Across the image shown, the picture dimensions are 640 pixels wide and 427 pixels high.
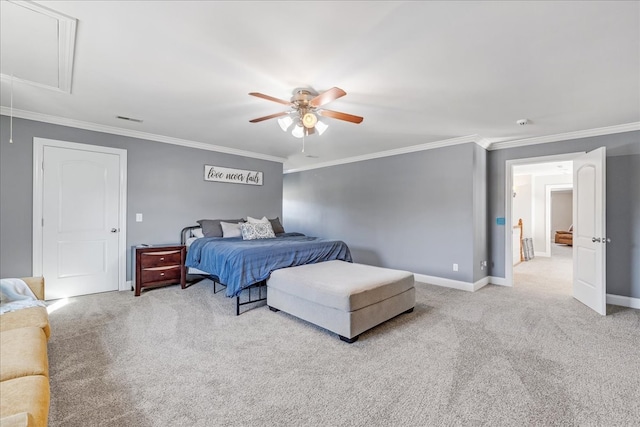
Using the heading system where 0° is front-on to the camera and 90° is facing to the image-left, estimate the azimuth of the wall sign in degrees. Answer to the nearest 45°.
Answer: approximately 315°

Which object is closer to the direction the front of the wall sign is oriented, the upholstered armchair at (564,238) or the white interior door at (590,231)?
the white interior door

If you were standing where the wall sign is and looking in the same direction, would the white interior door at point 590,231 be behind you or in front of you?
in front

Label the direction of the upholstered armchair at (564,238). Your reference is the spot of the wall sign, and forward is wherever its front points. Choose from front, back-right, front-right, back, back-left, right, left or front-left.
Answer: front-left

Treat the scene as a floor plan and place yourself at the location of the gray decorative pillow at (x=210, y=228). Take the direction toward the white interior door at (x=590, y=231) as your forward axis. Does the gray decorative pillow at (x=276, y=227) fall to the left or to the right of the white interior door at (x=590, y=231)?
left

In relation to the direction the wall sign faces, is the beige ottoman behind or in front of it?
in front
